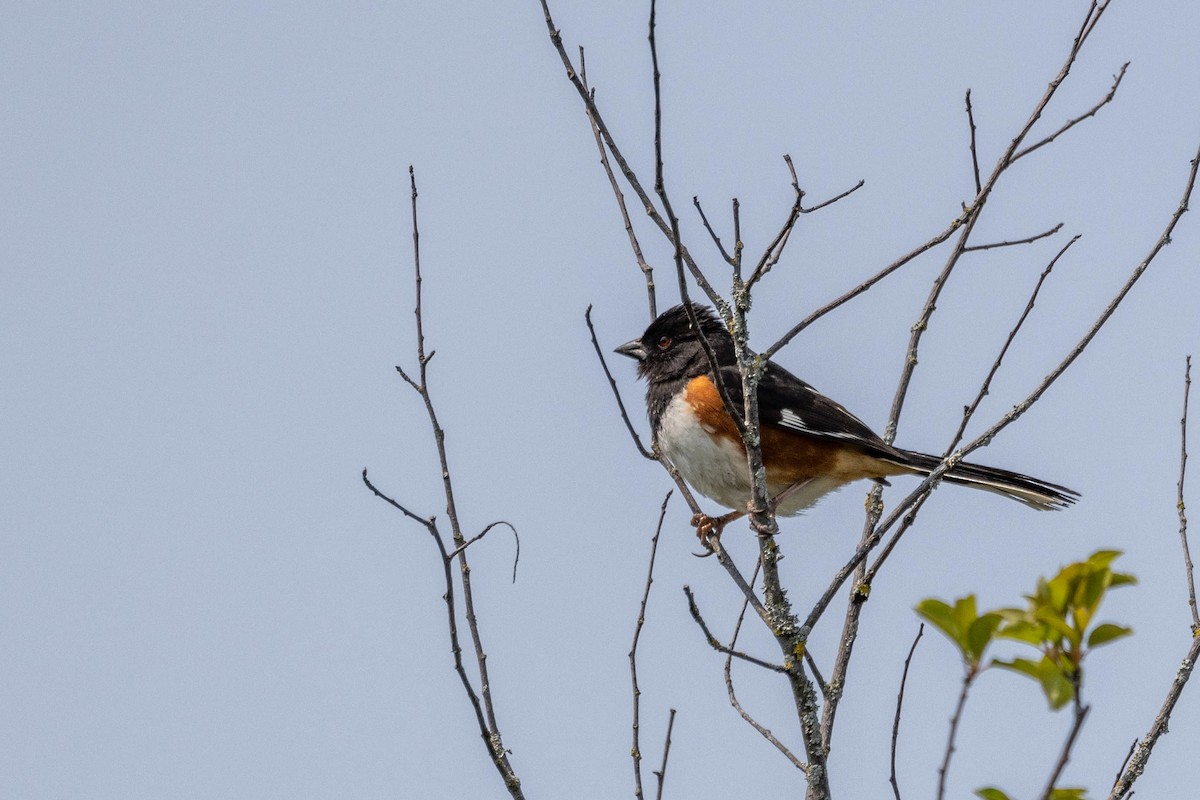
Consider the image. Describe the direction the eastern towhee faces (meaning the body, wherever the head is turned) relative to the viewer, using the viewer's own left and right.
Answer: facing to the left of the viewer

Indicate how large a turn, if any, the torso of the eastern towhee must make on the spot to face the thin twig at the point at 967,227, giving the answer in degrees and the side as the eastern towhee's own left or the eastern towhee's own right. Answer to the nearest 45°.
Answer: approximately 135° to the eastern towhee's own left

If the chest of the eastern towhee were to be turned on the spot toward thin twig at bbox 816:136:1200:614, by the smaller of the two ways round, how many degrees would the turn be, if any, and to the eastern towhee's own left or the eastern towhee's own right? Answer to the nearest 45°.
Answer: approximately 135° to the eastern towhee's own left
